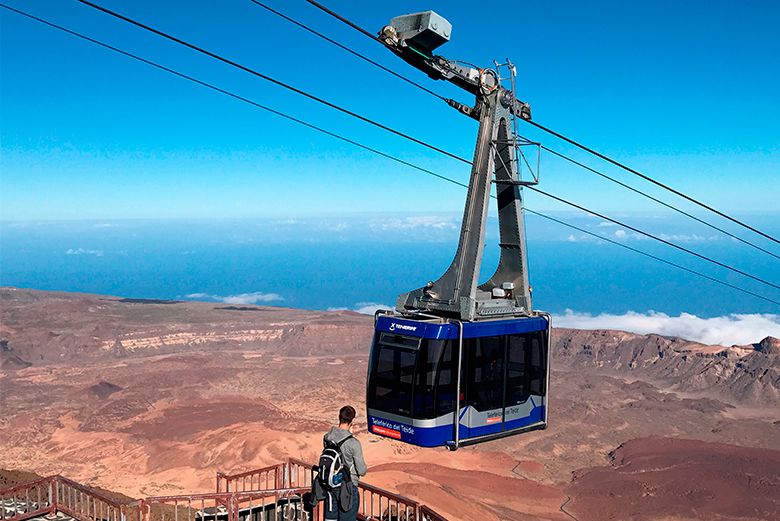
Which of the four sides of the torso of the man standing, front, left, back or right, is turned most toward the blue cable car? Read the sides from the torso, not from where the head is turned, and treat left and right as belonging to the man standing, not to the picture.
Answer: front

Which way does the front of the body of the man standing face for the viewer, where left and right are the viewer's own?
facing away from the viewer and to the right of the viewer

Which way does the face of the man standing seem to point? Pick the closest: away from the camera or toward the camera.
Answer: away from the camera
